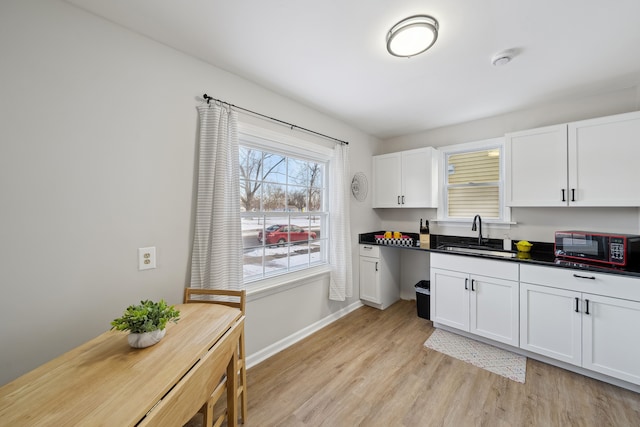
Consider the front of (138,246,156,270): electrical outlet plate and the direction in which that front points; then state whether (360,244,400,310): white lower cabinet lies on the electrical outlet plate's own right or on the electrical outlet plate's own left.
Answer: on the electrical outlet plate's own left

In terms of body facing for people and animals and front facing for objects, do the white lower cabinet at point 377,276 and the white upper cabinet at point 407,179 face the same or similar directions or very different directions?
same or similar directions

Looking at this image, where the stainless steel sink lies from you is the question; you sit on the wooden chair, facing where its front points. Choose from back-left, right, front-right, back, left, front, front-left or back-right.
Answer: back-left

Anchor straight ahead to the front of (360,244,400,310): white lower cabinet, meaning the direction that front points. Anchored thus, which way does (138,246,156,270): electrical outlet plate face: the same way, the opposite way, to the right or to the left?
to the left

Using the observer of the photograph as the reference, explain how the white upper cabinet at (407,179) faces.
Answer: facing the viewer and to the left of the viewer

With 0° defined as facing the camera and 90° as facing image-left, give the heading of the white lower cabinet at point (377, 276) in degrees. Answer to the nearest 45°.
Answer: approximately 45°

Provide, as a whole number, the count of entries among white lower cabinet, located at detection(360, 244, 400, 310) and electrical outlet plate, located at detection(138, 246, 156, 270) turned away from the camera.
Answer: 0

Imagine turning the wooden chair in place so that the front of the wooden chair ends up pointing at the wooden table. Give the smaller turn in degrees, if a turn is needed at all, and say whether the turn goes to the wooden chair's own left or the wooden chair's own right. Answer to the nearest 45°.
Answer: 0° — it already faces it

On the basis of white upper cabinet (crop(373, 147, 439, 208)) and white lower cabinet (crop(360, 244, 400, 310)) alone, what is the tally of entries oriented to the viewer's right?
0

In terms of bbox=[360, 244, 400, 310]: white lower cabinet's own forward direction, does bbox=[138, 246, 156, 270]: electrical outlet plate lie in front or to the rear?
in front

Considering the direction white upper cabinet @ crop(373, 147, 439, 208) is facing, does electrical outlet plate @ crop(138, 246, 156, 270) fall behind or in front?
in front

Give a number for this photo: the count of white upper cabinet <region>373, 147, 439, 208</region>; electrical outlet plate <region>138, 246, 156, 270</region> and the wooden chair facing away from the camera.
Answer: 0

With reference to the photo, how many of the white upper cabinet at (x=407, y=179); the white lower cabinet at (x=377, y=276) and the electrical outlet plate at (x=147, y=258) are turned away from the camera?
0

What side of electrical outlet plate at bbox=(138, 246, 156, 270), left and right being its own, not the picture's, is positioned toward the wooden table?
front

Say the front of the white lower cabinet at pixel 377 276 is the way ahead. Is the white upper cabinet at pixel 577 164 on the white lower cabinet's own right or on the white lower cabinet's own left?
on the white lower cabinet's own left
